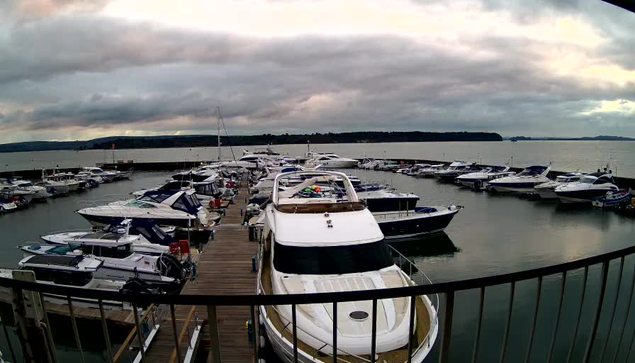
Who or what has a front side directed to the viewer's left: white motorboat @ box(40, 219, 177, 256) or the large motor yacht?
the white motorboat

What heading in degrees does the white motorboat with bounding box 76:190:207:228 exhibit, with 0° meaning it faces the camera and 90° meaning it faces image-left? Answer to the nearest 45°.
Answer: approximately 90°

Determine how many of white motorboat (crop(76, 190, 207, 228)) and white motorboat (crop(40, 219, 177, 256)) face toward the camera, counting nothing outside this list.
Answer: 0

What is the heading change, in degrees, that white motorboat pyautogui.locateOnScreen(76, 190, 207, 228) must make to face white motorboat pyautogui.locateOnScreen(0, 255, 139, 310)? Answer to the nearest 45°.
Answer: approximately 90° to its left

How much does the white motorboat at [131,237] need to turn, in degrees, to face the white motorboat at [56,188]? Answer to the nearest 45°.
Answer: approximately 90° to its right

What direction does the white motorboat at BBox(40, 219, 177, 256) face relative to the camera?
to the viewer's left

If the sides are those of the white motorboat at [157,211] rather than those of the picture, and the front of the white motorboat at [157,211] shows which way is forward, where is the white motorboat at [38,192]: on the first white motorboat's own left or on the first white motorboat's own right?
on the first white motorboat's own right

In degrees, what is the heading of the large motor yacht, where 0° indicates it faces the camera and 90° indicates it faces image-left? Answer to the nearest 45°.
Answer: approximately 0°

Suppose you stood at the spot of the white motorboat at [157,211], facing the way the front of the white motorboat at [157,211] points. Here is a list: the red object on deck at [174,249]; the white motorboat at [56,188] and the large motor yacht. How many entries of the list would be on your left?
2

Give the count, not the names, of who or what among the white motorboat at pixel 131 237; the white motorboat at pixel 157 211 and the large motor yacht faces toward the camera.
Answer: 1

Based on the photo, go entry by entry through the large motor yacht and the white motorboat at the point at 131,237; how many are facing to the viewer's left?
1

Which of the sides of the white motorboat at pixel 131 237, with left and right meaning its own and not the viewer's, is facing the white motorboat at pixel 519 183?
back
